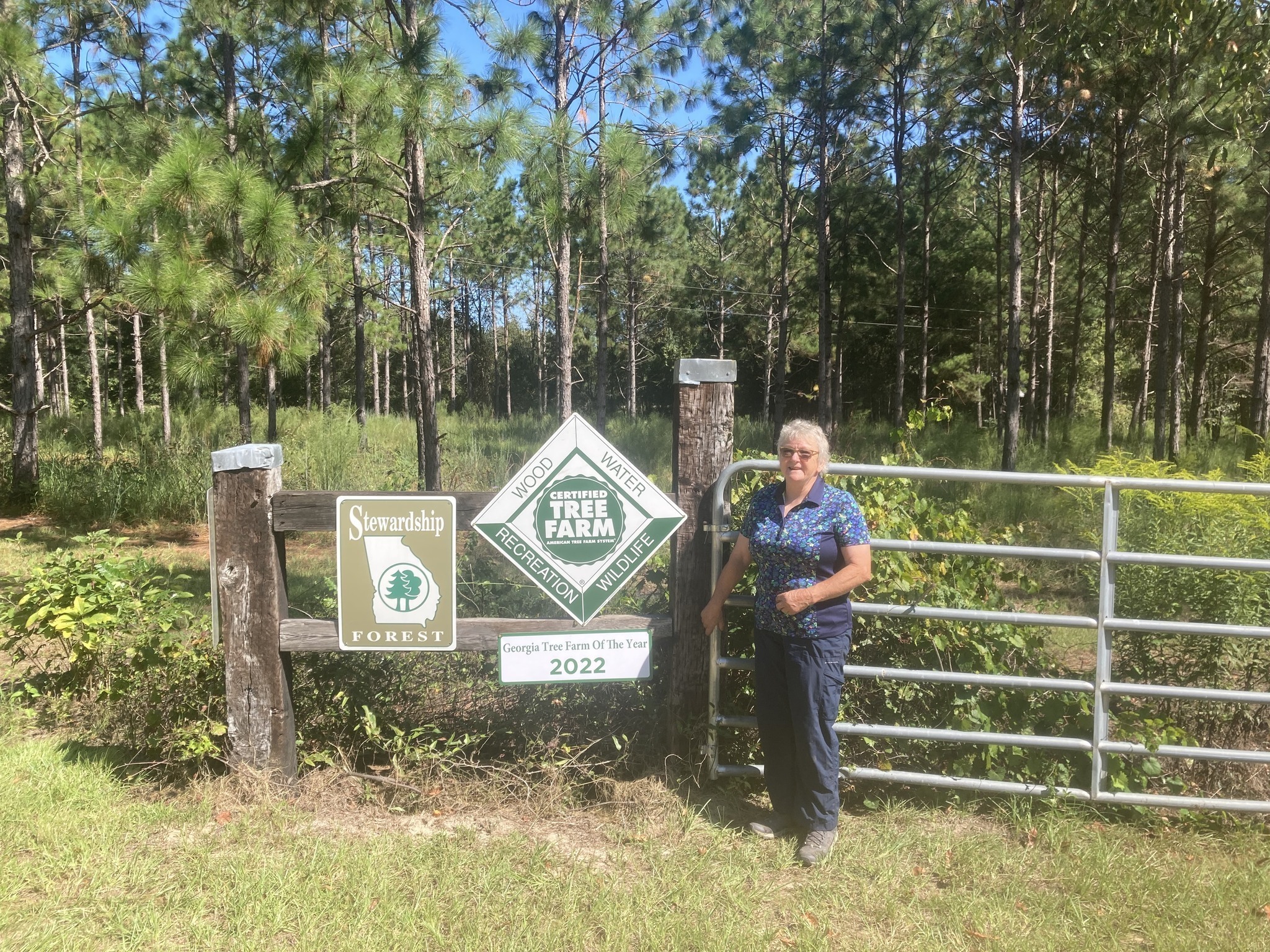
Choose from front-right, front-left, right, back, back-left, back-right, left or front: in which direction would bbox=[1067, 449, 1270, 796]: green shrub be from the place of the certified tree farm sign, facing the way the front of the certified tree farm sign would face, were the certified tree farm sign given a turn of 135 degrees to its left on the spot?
front-right

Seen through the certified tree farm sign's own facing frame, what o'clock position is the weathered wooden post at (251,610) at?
The weathered wooden post is roughly at 3 o'clock from the certified tree farm sign.

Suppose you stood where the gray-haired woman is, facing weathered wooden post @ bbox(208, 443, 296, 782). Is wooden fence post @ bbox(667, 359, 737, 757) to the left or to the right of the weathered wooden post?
right

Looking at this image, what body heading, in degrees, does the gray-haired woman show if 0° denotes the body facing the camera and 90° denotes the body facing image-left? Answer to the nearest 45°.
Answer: approximately 45°

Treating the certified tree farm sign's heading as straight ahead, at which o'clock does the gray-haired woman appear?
The gray-haired woman is roughly at 10 o'clock from the certified tree farm sign.

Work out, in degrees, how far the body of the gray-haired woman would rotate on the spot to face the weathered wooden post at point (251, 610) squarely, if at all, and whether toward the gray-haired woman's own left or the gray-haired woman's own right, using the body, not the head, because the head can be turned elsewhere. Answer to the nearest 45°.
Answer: approximately 45° to the gray-haired woman's own right

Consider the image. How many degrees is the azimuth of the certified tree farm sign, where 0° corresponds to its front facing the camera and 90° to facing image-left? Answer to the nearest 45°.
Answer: approximately 0°

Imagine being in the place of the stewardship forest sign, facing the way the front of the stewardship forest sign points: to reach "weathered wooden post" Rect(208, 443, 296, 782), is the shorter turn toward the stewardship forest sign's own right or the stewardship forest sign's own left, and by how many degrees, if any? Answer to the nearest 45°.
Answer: approximately 90° to the stewardship forest sign's own right

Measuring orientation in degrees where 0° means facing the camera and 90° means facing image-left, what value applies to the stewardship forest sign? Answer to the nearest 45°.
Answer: approximately 0°

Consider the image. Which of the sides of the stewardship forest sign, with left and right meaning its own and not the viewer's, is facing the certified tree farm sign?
left

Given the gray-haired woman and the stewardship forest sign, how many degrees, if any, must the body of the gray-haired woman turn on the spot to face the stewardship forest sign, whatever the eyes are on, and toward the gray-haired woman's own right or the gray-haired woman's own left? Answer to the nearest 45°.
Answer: approximately 45° to the gray-haired woman's own right

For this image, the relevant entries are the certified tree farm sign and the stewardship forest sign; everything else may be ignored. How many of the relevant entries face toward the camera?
2
